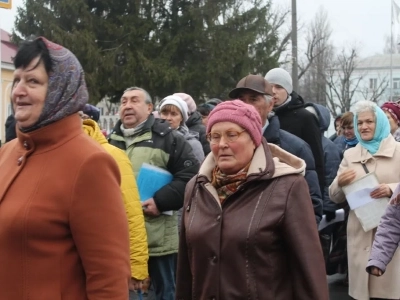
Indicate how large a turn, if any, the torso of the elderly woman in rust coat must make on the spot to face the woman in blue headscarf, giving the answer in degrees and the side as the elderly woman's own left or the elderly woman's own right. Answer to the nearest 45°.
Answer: approximately 180°

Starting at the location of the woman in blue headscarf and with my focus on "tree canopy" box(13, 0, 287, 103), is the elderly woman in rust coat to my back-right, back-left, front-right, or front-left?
back-left

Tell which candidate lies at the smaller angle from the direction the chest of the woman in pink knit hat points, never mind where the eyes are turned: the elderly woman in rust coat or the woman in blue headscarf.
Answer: the elderly woman in rust coat

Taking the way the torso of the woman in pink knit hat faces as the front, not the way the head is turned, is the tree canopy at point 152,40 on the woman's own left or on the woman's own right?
on the woman's own right

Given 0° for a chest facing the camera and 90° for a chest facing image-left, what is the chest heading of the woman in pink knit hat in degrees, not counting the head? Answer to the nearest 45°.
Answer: approximately 45°

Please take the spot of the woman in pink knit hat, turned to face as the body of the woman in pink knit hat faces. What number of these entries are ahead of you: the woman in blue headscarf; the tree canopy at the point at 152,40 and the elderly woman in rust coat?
1

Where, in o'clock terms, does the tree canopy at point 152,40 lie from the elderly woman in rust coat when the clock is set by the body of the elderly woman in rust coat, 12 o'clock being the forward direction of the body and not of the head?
The tree canopy is roughly at 5 o'clock from the elderly woman in rust coat.

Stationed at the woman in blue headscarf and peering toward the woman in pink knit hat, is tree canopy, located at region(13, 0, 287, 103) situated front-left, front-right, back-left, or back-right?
back-right
